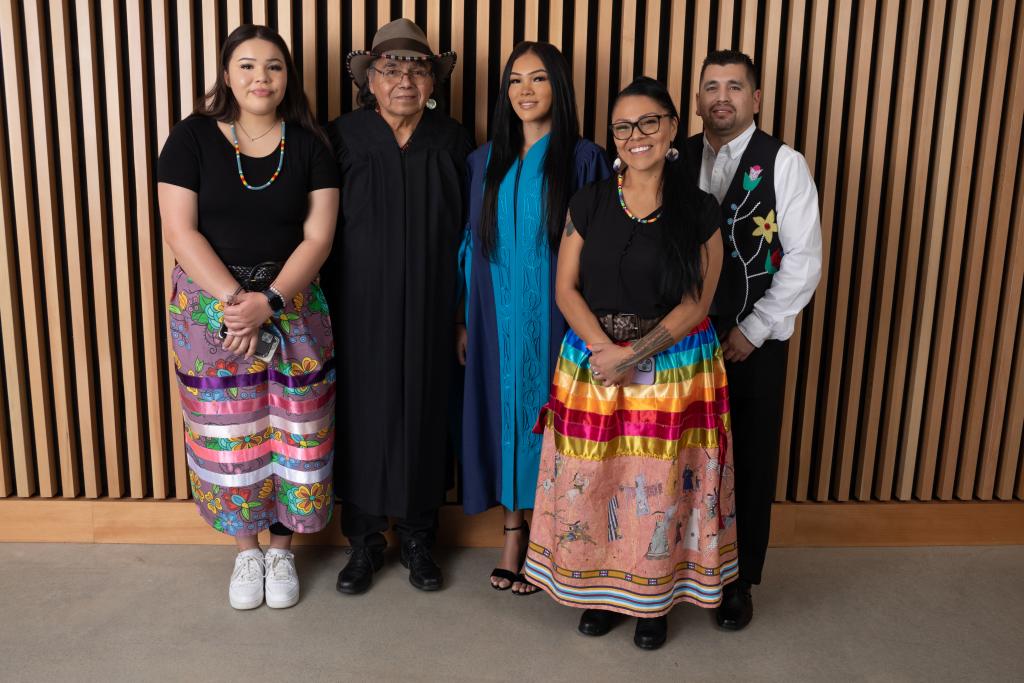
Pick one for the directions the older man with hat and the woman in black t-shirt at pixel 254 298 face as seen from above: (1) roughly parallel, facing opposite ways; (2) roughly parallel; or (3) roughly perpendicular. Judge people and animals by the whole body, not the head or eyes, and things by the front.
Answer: roughly parallel

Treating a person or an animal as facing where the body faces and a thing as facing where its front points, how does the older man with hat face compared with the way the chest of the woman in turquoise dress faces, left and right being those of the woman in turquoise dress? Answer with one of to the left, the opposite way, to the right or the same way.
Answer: the same way

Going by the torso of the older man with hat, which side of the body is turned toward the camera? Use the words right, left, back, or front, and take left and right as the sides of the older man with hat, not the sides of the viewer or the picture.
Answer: front

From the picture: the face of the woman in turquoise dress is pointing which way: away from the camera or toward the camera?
toward the camera

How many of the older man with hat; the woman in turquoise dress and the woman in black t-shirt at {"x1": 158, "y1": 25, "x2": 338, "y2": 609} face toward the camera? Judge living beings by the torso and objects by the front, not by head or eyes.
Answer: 3

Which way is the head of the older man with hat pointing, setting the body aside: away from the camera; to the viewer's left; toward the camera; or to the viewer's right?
toward the camera

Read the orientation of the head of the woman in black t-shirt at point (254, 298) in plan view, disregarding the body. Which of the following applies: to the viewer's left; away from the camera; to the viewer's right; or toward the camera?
toward the camera

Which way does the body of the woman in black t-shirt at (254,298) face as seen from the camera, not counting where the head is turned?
toward the camera

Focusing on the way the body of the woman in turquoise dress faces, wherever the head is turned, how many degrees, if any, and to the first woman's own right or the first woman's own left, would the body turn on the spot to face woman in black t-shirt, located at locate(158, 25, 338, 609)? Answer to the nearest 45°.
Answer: approximately 90° to the first woman's own right

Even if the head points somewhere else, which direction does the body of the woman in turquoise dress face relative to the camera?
toward the camera

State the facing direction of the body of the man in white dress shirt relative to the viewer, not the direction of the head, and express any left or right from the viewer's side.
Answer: facing the viewer and to the left of the viewer

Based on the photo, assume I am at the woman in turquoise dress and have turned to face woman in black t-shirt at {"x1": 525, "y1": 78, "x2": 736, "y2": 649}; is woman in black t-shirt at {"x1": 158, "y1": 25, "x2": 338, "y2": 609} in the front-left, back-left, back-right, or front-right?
back-right

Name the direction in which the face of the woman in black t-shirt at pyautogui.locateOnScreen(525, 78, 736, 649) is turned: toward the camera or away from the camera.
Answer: toward the camera

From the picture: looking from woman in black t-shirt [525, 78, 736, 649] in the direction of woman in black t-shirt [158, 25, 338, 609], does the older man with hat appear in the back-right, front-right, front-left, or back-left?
front-right
